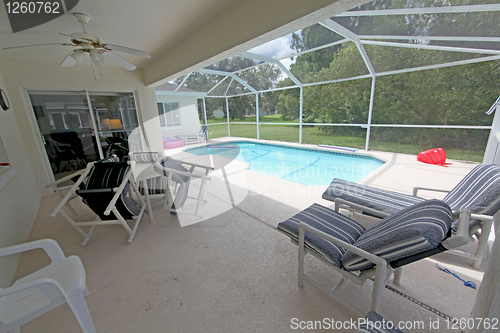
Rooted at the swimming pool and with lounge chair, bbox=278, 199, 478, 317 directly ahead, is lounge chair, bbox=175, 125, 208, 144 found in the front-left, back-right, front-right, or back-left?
back-right

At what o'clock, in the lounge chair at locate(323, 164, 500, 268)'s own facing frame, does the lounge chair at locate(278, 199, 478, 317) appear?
the lounge chair at locate(278, 199, 478, 317) is roughly at 8 o'clock from the lounge chair at locate(323, 164, 500, 268).

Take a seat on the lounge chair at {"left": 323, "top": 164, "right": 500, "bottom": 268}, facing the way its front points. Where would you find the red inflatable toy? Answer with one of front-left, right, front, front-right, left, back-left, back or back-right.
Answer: front-right

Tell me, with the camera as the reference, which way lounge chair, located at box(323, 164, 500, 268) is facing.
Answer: facing away from the viewer and to the left of the viewer

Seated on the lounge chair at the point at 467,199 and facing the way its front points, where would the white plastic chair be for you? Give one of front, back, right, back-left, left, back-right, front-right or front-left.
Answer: left
